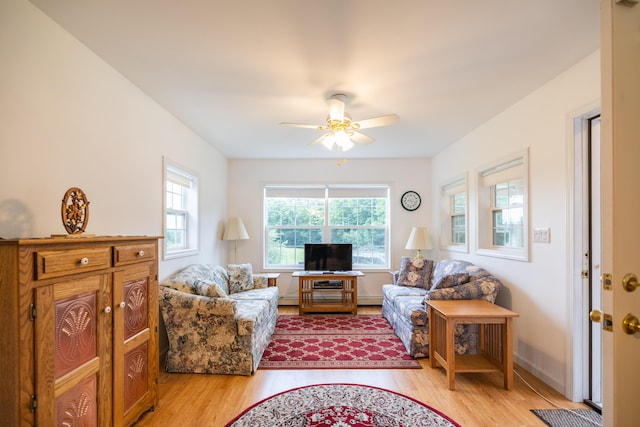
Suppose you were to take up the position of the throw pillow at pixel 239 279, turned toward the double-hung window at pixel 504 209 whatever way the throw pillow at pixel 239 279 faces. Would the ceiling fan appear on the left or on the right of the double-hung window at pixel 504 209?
right

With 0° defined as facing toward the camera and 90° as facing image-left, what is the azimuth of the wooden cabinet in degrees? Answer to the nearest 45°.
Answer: approximately 315°

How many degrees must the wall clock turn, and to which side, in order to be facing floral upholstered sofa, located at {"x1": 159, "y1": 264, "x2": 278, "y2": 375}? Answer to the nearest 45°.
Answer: approximately 45° to its right

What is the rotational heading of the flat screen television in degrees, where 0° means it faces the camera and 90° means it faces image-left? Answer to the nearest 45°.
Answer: approximately 0°

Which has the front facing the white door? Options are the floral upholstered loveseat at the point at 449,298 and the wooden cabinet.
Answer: the wooden cabinet

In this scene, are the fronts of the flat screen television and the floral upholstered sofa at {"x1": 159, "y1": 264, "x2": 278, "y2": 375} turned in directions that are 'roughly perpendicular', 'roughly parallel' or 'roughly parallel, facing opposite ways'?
roughly perpendicular

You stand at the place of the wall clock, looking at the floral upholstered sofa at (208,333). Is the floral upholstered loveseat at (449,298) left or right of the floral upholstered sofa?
left

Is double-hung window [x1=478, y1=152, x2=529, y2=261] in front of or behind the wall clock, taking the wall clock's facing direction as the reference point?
in front

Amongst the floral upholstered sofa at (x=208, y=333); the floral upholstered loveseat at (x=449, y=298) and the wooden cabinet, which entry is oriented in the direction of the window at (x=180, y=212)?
the floral upholstered loveseat

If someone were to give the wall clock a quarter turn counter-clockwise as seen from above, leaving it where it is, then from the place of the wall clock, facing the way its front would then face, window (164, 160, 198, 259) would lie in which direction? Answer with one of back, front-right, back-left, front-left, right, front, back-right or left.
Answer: back-right

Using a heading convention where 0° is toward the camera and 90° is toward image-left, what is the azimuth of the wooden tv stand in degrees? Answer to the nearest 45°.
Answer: approximately 0°

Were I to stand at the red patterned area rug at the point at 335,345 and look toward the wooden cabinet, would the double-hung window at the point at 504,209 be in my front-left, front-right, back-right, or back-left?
back-left

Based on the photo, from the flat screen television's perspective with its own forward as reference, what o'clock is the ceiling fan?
The ceiling fan is roughly at 12 o'clock from the flat screen television.
